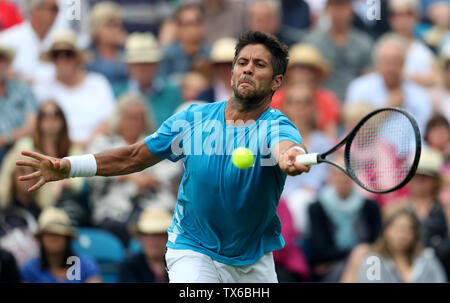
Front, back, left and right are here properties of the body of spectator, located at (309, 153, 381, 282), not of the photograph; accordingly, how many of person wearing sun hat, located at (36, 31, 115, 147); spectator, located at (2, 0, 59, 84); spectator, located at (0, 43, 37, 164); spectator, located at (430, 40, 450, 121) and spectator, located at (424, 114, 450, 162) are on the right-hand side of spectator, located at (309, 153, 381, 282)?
3

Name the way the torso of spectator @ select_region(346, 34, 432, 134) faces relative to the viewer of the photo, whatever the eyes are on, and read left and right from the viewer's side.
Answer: facing the viewer

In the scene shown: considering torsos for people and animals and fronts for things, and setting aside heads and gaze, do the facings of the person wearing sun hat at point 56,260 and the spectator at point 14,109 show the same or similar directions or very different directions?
same or similar directions

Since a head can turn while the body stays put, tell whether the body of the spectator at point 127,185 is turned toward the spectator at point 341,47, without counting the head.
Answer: no

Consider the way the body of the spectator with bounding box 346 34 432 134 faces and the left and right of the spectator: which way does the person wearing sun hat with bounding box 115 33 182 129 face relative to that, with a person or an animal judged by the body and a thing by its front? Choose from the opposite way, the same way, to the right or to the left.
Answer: the same way

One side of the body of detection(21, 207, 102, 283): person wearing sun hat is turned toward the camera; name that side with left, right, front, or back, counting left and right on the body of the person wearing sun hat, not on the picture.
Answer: front

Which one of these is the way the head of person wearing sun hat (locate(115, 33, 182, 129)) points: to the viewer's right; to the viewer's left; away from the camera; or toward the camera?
toward the camera

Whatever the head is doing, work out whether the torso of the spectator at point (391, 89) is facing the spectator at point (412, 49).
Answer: no

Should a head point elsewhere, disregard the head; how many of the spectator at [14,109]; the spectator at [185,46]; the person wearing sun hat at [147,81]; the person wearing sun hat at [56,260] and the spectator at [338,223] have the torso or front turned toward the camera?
5

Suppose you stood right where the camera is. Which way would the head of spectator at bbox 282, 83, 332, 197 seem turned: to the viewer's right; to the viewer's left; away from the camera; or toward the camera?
toward the camera

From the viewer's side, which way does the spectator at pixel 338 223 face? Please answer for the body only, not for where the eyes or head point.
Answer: toward the camera

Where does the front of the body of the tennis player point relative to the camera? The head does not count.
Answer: toward the camera
